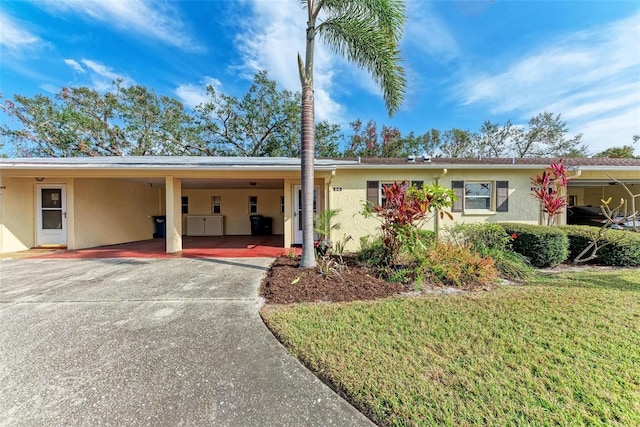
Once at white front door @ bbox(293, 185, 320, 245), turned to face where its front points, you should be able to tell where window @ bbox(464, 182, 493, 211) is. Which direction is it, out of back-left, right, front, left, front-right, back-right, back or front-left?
left

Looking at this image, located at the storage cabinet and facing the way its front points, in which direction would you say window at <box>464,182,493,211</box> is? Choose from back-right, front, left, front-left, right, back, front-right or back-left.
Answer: front-left

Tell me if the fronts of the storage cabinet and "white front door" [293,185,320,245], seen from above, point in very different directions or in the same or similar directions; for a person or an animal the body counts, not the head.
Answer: same or similar directions

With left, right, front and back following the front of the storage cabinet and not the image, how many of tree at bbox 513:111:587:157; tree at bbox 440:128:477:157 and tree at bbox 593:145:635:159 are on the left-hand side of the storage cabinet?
3

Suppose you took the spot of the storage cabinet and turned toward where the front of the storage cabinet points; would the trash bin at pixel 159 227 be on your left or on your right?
on your right

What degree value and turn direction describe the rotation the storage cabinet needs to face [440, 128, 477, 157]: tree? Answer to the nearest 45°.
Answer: approximately 90° to its left

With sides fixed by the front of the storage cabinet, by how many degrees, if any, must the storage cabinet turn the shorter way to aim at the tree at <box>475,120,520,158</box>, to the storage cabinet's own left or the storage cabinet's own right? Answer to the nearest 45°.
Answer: approximately 90° to the storage cabinet's own left

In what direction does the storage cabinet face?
toward the camera

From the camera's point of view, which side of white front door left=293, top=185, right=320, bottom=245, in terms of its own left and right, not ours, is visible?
front

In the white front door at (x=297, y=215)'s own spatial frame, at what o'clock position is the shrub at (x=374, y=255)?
The shrub is roughly at 11 o'clock from the white front door.

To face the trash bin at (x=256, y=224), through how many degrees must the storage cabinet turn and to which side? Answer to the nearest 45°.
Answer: approximately 45° to its left

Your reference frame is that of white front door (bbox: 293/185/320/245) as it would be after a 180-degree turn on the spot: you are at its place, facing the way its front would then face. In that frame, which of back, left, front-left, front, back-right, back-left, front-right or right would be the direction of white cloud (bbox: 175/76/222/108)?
front-left

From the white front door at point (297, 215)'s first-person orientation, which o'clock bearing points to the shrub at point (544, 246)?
The shrub is roughly at 10 o'clock from the white front door.

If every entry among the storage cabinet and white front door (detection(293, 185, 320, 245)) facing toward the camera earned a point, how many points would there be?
2
